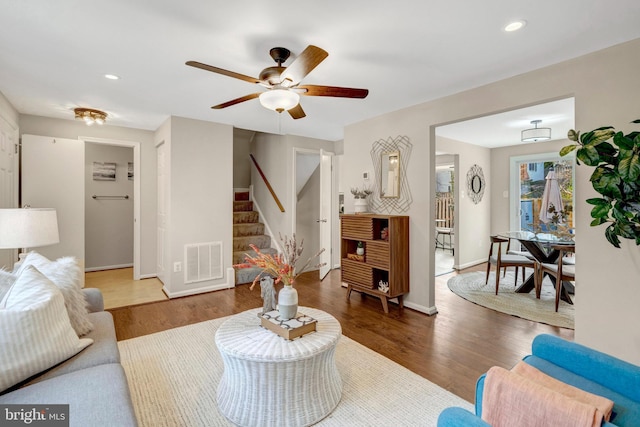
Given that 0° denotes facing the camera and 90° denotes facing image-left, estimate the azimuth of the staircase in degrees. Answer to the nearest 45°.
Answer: approximately 0°

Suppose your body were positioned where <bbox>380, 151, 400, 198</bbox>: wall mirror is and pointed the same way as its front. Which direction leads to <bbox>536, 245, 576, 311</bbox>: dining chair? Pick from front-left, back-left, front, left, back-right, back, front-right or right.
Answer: back-left

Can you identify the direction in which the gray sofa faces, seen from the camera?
facing to the right of the viewer

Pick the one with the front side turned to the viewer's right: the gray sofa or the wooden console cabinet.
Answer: the gray sofa

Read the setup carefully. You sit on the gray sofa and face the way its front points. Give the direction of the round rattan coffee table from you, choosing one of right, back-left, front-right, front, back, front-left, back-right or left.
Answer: front

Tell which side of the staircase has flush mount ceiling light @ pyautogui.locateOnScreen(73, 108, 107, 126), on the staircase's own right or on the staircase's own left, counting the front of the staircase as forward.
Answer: on the staircase's own right

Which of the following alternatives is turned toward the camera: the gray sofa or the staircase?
the staircase

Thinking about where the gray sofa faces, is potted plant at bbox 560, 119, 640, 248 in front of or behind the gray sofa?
in front

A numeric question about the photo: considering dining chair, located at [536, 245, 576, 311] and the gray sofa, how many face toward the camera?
0

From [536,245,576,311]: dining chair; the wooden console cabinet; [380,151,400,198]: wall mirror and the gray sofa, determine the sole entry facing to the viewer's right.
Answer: the gray sofa

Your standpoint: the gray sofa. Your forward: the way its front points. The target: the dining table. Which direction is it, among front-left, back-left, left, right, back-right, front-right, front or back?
front

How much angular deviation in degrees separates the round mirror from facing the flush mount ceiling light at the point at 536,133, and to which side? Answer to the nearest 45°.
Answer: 0° — it already faces it

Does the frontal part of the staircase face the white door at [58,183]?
no

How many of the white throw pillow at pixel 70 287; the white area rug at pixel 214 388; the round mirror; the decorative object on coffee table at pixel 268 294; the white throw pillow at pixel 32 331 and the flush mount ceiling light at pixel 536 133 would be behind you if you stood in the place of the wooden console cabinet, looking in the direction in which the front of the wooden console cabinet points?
2

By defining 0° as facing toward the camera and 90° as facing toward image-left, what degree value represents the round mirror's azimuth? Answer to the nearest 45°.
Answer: approximately 315°

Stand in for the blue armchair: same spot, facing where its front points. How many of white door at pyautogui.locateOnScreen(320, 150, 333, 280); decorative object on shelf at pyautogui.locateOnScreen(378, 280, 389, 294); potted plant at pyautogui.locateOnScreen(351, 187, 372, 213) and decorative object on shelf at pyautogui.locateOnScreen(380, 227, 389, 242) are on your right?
4
